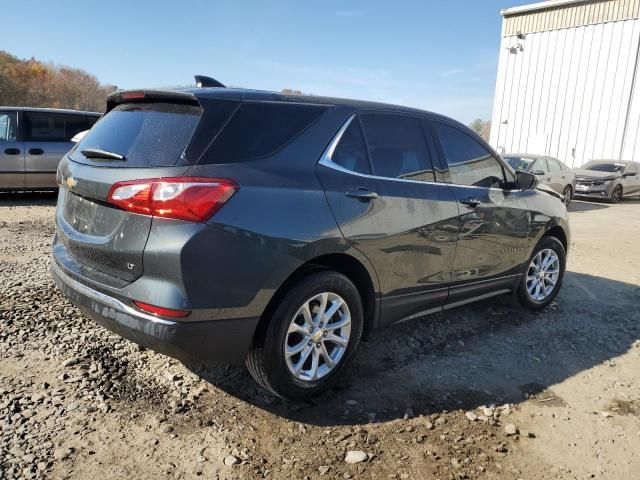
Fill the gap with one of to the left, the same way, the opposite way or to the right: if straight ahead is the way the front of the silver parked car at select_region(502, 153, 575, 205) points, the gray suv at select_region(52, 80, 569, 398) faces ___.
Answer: the opposite way

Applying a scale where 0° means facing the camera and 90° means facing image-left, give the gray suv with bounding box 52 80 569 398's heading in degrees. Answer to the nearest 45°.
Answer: approximately 225°

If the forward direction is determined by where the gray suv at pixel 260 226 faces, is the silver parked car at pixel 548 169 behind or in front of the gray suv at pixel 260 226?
in front

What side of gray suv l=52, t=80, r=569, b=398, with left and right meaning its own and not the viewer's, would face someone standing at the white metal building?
front

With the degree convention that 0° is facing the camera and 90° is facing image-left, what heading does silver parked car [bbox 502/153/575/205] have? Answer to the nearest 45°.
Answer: approximately 45°

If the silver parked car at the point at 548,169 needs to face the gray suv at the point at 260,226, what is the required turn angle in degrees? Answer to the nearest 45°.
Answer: approximately 45° to its left
